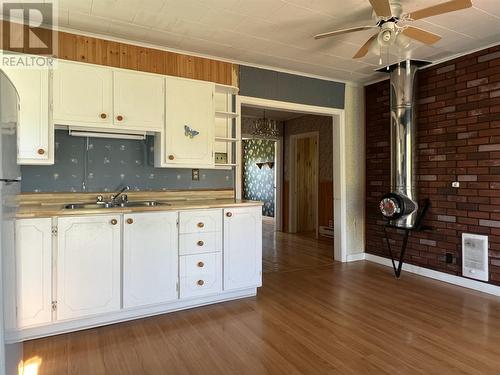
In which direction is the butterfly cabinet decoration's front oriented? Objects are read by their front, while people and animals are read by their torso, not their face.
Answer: toward the camera

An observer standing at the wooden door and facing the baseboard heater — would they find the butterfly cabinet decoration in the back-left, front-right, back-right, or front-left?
front-right

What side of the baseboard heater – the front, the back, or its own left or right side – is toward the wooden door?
right

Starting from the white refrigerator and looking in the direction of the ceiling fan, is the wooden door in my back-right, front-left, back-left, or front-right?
front-left

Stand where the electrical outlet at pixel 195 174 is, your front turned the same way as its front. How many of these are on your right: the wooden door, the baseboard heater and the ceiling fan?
0

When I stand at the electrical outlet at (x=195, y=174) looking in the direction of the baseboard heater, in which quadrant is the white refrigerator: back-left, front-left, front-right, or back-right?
back-right

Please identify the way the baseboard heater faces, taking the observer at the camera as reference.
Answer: facing the viewer and to the left of the viewer

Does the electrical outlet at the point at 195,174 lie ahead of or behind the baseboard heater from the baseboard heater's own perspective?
ahead

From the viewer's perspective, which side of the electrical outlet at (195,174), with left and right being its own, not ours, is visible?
front

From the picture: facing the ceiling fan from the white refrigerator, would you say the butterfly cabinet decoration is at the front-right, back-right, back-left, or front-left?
front-left

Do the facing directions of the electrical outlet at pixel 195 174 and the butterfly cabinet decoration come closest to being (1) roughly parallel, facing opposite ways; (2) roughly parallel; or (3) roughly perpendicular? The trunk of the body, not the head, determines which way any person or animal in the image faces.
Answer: roughly parallel

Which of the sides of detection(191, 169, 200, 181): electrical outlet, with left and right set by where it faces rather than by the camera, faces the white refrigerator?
right

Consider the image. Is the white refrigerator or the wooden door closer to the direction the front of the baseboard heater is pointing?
the white refrigerator

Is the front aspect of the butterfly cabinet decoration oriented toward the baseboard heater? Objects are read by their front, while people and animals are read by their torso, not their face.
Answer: no

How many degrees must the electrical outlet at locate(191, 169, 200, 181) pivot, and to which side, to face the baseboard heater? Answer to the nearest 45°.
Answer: approximately 135° to its left

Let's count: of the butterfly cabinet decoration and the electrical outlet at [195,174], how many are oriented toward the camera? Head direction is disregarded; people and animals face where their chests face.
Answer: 2
